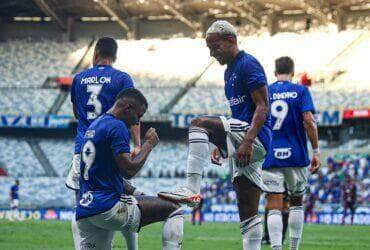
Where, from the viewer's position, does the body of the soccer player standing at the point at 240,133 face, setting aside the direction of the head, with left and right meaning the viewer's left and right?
facing to the left of the viewer

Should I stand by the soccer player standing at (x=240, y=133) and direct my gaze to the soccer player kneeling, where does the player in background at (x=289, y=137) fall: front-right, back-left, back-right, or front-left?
back-right

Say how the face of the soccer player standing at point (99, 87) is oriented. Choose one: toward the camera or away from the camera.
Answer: away from the camera

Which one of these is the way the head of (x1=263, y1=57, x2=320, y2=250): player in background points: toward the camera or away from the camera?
away from the camera

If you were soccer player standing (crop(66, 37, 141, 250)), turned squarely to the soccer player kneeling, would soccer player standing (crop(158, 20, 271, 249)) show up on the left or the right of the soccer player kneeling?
left

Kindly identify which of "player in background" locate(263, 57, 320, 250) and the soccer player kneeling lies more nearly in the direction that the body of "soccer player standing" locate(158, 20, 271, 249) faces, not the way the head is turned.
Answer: the soccer player kneeling

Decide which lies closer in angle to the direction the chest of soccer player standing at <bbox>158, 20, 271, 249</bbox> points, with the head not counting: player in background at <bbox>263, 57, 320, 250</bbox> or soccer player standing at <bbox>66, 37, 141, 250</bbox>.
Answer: the soccer player standing
